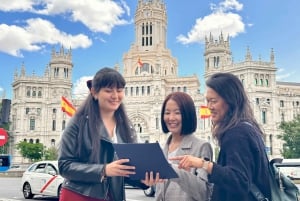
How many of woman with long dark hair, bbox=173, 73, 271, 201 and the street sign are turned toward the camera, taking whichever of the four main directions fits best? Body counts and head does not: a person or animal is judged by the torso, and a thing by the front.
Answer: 1

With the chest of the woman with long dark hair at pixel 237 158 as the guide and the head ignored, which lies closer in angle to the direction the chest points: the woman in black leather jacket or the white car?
the woman in black leather jacket

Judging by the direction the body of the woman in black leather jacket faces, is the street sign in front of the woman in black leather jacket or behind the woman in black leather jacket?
behind

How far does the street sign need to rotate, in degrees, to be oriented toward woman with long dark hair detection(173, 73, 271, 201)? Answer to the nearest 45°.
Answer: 0° — it already faces them

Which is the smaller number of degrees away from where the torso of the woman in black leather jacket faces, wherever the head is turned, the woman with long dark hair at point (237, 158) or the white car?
the woman with long dark hair

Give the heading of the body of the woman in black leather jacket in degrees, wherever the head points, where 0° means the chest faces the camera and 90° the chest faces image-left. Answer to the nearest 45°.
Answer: approximately 315°

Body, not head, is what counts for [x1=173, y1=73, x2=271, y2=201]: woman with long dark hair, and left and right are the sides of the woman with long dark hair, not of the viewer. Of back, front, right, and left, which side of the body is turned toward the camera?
left

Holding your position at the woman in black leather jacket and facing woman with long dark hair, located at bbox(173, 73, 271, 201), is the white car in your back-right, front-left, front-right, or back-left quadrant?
back-left

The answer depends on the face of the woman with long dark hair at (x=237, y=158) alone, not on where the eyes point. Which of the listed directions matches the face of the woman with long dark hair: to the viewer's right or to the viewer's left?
to the viewer's left
